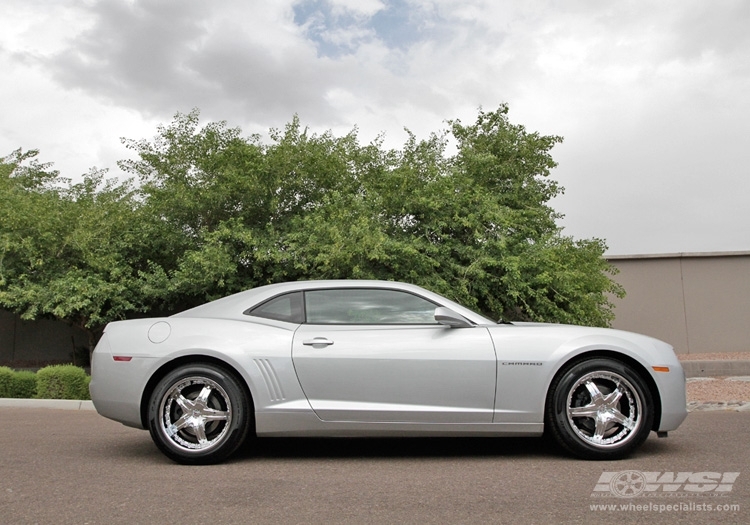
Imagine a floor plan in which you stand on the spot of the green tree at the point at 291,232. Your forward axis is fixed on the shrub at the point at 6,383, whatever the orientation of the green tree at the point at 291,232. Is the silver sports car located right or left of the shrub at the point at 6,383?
left

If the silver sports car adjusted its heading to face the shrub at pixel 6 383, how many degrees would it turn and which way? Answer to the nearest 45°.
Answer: approximately 135° to its left

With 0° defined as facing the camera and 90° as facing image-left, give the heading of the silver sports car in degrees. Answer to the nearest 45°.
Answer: approximately 270°

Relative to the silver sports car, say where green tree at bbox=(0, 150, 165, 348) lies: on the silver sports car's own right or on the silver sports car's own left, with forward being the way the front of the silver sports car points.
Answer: on the silver sports car's own left

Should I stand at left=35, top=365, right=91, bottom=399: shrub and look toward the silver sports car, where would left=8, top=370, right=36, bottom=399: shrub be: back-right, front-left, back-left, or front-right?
back-right

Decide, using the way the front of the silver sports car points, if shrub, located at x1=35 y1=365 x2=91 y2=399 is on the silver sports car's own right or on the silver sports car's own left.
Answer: on the silver sports car's own left

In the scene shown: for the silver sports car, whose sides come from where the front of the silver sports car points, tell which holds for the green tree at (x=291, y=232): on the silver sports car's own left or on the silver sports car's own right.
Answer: on the silver sports car's own left

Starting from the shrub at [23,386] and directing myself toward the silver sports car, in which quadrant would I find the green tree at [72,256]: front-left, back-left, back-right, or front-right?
back-left

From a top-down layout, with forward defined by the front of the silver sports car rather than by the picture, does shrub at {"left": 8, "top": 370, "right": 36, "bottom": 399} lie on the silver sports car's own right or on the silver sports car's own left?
on the silver sports car's own left
